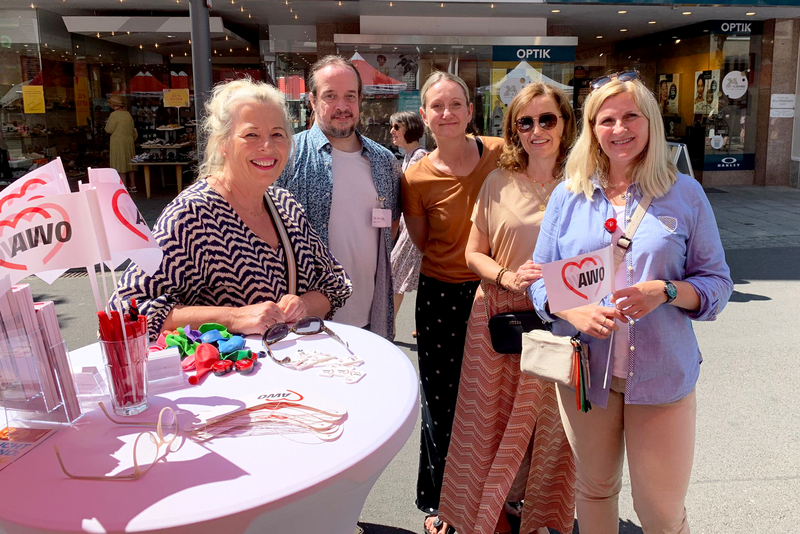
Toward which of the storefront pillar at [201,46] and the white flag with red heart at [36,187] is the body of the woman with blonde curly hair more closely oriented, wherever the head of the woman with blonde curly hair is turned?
the white flag with red heart

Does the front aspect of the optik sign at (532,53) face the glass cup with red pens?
yes

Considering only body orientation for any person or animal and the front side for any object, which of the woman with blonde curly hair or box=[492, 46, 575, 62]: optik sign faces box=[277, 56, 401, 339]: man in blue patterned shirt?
the optik sign

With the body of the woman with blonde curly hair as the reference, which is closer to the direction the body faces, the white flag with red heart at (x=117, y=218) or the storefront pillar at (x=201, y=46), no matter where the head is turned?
the white flag with red heart

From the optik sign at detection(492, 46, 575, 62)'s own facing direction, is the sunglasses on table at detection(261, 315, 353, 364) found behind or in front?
in front

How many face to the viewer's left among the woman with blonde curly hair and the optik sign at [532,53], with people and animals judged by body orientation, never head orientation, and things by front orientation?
0

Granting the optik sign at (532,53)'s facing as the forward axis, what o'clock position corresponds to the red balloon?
The red balloon is roughly at 12 o'clock from the optik sign.

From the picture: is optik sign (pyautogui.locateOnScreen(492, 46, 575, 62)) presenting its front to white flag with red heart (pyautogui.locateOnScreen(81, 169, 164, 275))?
yes

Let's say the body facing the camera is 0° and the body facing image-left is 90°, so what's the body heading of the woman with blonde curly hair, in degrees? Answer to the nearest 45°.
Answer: approximately 315°

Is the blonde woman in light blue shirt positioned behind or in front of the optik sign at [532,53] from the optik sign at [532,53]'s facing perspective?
in front

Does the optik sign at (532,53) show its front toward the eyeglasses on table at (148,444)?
yes

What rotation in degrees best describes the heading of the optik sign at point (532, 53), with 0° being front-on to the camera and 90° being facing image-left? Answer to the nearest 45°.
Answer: approximately 0°
